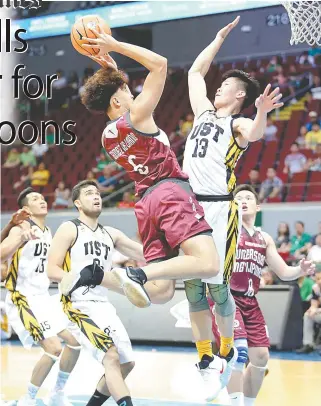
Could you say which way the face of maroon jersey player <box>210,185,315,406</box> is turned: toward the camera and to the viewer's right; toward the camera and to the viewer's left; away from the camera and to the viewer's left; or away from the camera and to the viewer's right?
toward the camera and to the viewer's left

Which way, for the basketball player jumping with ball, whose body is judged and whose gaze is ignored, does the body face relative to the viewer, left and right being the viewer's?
facing away from the viewer and to the right of the viewer

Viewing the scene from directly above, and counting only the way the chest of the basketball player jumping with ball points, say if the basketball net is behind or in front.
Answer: in front

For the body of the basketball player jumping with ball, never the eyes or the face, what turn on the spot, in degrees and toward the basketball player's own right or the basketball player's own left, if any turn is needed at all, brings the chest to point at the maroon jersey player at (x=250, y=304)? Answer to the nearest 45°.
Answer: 0° — they already face them
